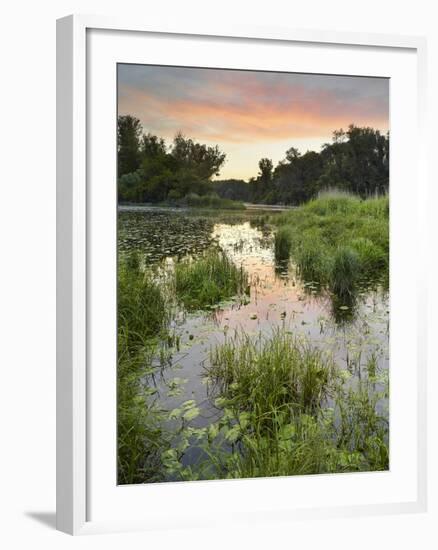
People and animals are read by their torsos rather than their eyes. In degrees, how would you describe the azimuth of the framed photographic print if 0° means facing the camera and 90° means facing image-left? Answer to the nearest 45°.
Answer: approximately 315°
